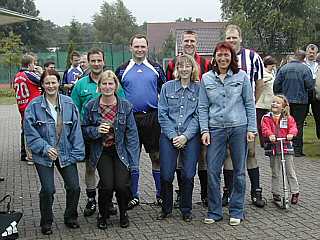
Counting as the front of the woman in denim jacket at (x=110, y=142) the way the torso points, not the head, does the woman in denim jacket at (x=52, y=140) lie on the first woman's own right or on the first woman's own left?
on the first woman's own right

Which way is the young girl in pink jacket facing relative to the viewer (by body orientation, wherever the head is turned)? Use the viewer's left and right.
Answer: facing the viewer

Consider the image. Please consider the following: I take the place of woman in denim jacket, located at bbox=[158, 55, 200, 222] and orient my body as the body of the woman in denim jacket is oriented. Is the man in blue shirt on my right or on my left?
on my right

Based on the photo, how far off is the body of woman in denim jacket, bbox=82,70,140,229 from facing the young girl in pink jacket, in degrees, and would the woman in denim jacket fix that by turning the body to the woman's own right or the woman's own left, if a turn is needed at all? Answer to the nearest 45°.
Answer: approximately 90° to the woman's own left

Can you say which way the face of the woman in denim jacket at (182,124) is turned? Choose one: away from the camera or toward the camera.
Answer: toward the camera

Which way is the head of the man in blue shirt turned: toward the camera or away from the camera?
toward the camera

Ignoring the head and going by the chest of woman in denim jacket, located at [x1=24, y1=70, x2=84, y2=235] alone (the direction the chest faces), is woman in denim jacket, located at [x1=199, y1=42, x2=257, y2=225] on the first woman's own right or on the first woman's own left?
on the first woman's own left

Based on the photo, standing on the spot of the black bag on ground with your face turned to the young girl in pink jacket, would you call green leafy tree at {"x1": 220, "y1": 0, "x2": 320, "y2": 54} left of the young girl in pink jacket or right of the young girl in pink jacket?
left

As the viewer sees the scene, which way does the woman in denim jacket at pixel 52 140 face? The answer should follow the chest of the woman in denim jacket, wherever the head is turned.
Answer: toward the camera

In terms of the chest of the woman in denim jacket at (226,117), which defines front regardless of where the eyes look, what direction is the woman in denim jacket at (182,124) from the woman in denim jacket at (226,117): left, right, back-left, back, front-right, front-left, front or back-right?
right
